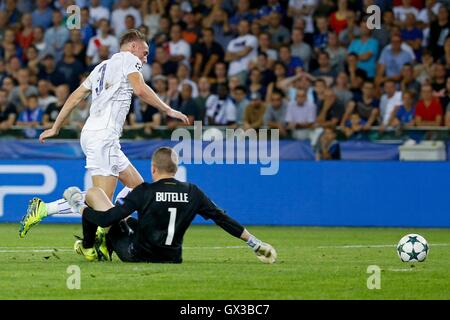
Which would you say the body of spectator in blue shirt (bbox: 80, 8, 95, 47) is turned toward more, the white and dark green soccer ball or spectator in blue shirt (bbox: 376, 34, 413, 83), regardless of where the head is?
the white and dark green soccer ball

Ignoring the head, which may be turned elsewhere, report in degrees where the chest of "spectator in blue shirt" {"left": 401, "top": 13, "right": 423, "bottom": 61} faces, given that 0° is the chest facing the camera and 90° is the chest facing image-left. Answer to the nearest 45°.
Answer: approximately 0°

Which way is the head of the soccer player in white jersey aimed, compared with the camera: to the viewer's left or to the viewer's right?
to the viewer's right

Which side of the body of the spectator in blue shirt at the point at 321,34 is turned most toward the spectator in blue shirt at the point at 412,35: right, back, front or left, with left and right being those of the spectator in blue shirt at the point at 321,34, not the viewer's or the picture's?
left

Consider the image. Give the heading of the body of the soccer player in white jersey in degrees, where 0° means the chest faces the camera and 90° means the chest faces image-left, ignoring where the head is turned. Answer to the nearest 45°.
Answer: approximately 225°

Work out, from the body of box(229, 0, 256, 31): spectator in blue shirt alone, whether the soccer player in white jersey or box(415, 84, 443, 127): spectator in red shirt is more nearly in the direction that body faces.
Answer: the soccer player in white jersey

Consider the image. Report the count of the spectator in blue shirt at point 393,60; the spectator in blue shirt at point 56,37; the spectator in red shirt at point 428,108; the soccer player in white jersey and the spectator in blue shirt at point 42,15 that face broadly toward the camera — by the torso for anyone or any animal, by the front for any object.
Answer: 4

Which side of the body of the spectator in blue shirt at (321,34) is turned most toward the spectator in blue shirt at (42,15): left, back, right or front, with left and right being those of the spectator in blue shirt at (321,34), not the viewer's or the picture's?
right

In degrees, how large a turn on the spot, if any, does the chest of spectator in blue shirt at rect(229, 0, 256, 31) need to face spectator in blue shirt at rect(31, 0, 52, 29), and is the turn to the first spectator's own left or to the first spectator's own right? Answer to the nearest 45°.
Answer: approximately 90° to the first spectator's own right

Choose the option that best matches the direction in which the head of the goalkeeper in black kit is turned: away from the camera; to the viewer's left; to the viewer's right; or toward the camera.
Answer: away from the camera
